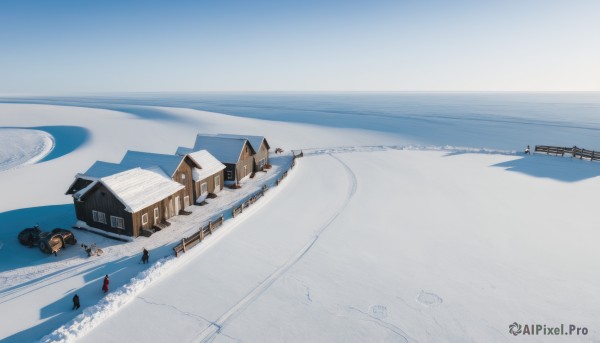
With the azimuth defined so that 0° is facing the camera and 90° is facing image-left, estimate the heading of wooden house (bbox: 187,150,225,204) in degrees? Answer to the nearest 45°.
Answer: approximately 315°

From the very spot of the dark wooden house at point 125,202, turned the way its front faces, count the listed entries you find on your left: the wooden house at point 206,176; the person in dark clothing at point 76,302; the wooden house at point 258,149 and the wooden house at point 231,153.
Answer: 3

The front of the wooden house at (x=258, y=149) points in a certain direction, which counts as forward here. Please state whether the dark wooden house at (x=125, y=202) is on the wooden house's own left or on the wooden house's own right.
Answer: on the wooden house's own right

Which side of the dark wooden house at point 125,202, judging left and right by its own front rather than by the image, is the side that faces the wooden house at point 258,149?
left

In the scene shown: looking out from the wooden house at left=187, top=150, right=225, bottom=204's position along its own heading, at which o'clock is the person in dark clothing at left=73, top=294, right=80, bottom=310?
The person in dark clothing is roughly at 2 o'clock from the wooden house.

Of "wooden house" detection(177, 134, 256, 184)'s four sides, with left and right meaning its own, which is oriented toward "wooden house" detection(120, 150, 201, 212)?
right

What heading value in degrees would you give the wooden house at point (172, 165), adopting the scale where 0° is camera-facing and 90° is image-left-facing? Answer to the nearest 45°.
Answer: approximately 315°

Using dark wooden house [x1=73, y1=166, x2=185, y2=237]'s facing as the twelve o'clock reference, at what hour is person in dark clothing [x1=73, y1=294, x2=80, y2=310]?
The person in dark clothing is roughly at 2 o'clock from the dark wooden house.

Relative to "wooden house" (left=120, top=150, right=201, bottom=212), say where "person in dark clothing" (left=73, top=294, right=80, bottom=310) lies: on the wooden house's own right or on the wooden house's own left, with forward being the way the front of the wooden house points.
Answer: on the wooden house's own right

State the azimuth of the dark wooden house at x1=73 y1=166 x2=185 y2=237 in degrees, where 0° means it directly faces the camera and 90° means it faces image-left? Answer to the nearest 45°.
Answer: approximately 315°
